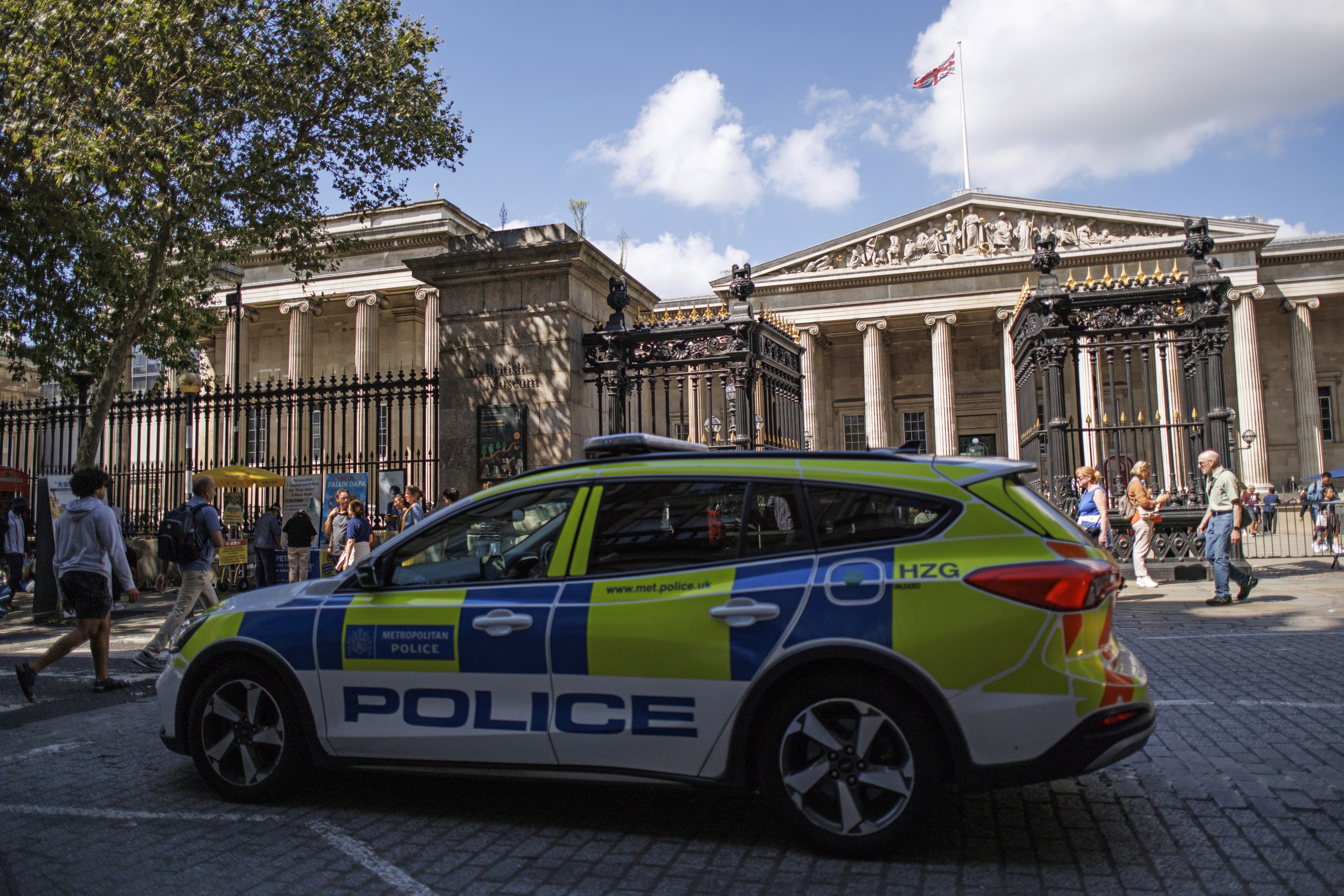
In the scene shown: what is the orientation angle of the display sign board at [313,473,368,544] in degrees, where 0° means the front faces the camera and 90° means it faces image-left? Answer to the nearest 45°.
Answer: approximately 0°

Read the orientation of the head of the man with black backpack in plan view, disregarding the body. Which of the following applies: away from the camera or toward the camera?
away from the camera

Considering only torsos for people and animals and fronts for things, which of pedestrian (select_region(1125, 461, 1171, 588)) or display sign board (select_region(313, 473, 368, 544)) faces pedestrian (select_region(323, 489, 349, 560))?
the display sign board
